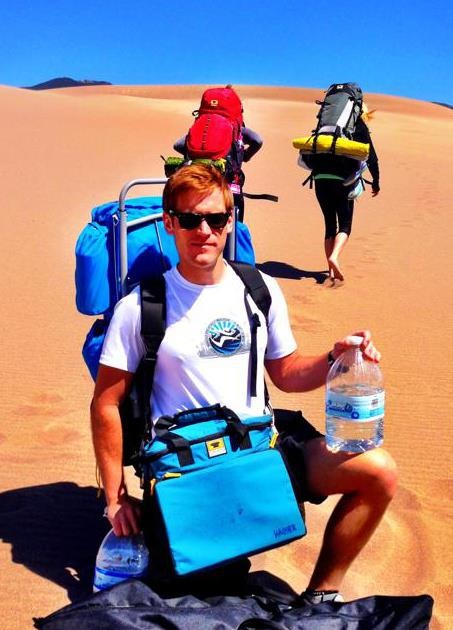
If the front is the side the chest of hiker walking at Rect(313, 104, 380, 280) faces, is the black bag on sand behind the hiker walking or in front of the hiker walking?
behind

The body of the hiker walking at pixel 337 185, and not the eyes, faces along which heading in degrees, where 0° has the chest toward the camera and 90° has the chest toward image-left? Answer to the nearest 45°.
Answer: approximately 225°

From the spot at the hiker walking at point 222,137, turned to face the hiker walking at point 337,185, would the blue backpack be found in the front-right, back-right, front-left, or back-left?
back-right

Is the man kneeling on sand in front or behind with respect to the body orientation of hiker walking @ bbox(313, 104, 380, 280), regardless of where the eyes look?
behind

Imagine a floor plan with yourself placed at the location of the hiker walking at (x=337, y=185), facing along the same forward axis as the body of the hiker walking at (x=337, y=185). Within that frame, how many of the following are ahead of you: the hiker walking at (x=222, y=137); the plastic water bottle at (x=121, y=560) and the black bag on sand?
0

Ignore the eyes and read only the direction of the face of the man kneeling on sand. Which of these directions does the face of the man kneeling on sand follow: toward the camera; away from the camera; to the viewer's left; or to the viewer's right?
toward the camera

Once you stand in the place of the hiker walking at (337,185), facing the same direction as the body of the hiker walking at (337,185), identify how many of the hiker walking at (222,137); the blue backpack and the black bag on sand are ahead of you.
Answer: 0

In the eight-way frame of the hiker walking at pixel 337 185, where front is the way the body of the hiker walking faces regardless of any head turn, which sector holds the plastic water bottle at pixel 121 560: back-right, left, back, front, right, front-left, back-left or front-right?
back-right

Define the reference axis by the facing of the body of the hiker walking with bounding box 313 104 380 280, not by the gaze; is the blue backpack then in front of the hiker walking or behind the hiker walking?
behind
